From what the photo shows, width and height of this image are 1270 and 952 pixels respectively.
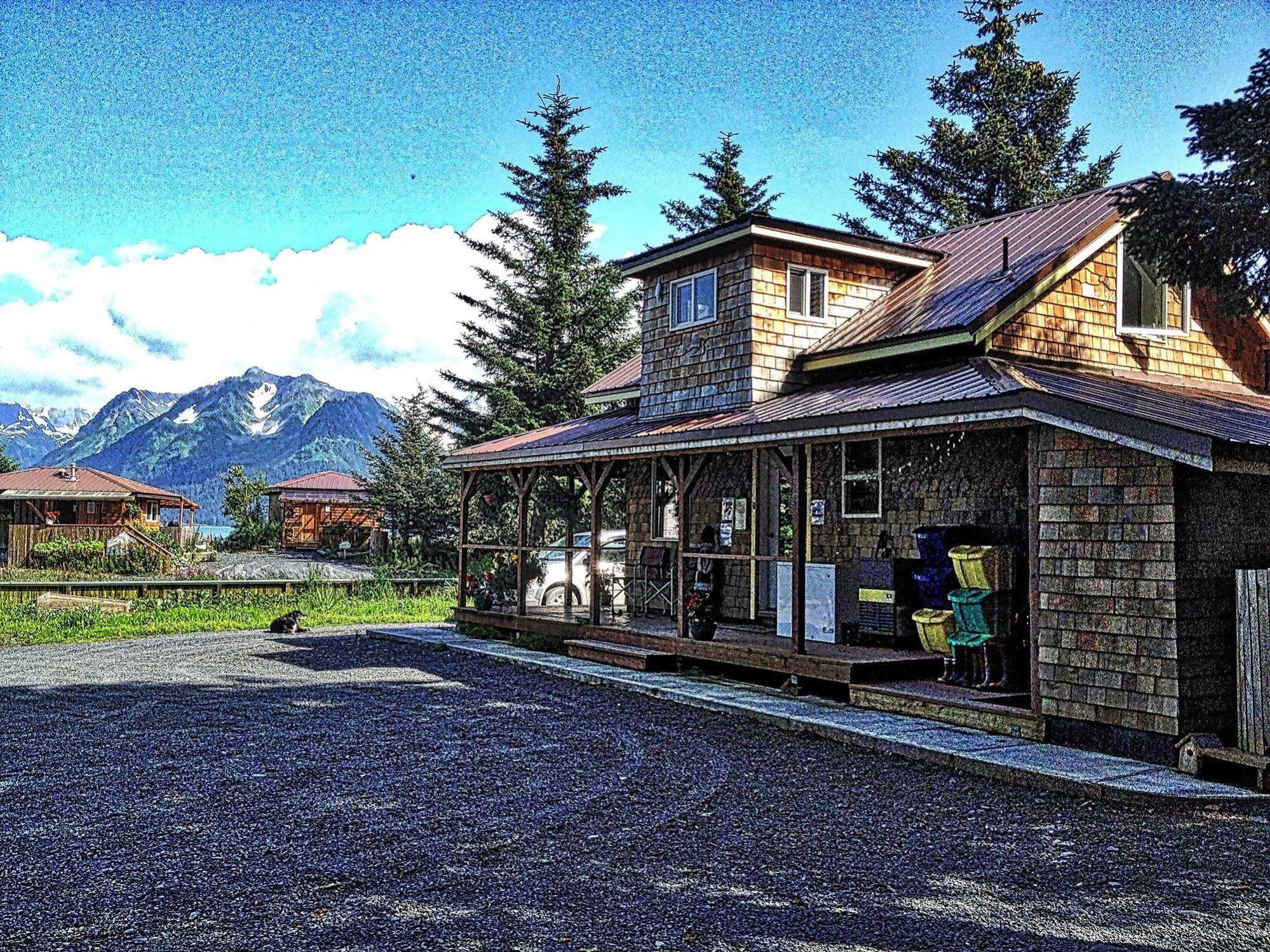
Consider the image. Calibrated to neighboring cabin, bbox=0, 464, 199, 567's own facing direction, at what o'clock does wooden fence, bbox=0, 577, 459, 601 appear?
The wooden fence is roughly at 12 o'clock from the neighboring cabin.

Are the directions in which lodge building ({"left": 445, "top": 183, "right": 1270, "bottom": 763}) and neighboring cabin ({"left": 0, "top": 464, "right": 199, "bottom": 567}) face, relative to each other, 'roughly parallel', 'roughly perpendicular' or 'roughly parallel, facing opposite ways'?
roughly perpendicular

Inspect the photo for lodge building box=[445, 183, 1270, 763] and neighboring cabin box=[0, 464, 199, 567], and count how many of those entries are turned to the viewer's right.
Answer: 0

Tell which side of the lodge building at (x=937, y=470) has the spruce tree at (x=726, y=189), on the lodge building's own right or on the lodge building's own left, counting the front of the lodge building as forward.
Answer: on the lodge building's own right

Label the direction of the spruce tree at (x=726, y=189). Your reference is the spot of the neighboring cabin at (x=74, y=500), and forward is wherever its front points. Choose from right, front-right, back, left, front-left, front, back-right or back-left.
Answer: front-left

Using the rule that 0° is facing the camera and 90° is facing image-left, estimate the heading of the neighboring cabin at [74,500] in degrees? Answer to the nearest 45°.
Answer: approximately 0°

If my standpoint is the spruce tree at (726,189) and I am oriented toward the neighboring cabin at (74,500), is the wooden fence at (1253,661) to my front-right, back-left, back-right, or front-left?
back-left

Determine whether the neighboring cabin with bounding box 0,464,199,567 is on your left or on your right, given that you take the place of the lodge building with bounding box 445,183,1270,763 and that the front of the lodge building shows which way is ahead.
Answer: on your right

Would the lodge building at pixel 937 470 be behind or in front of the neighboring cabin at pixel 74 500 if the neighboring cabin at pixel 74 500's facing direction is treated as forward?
in front

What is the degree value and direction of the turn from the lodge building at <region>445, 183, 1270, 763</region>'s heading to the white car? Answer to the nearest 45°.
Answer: approximately 90° to its right

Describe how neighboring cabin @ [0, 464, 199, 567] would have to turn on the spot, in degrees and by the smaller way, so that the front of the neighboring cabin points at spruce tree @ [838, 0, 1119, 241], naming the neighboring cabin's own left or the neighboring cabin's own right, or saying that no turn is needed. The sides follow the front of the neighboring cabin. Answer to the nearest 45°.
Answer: approximately 45° to the neighboring cabin's own left

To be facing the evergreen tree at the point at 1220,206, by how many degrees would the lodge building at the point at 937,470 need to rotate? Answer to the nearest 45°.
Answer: approximately 135° to its left

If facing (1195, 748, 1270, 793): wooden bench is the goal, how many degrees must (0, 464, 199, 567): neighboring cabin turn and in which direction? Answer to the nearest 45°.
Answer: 0° — it already faces it

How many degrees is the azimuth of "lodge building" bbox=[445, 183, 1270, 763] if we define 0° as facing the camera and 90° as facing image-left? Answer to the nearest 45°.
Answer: approximately 45°

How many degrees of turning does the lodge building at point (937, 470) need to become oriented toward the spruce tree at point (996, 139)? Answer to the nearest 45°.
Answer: approximately 135° to its right

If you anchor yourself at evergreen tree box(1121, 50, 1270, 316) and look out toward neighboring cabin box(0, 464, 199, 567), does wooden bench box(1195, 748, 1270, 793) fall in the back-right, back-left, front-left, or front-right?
back-left
